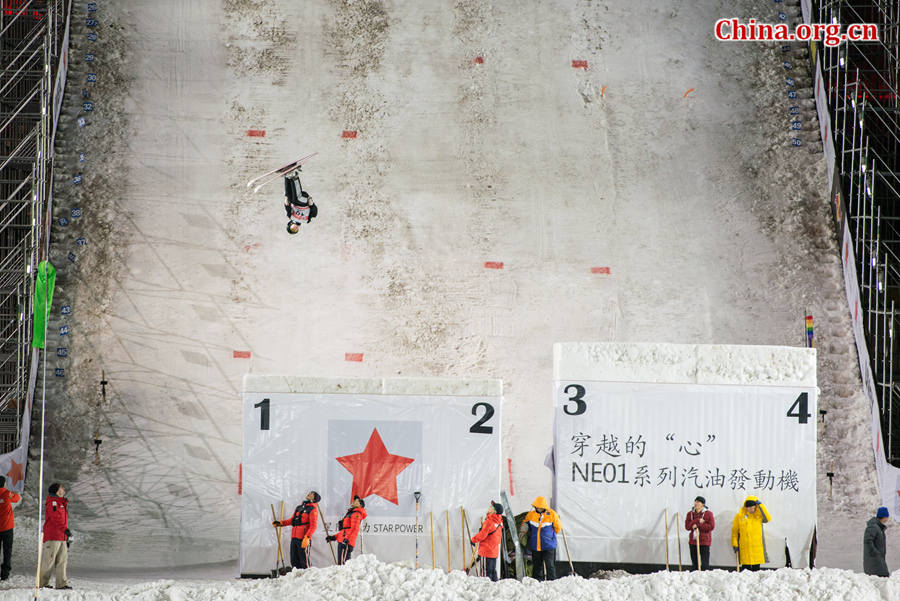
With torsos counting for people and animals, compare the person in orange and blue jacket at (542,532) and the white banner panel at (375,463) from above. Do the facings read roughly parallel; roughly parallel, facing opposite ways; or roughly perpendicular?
roughly parallel

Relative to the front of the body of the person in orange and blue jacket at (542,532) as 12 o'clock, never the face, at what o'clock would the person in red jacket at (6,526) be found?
The person in red jacket is roughly at 3 o'clock from the person in orange and blue jacket.

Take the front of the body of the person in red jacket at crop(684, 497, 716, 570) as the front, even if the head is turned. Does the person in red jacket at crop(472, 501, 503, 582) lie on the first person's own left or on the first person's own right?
on the first person's own right

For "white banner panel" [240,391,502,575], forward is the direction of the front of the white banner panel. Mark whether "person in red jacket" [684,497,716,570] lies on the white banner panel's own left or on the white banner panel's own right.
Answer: on the white banner panel's own left

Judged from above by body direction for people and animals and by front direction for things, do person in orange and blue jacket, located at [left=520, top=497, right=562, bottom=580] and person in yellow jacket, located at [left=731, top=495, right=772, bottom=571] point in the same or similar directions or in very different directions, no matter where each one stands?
same or similar directions

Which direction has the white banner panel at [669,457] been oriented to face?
toward the camera

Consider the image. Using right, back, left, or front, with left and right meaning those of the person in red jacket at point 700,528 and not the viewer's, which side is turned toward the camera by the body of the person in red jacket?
front

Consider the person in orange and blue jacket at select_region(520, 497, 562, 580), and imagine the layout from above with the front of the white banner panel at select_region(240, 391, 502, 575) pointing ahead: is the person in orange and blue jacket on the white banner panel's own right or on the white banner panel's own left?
on the white banner panel's own left

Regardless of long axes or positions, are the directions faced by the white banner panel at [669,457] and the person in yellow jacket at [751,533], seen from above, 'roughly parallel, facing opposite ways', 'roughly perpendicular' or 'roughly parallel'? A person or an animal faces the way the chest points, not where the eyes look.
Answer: roughly parallel

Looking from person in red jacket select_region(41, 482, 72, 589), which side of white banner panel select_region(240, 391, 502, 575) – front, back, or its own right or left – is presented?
right

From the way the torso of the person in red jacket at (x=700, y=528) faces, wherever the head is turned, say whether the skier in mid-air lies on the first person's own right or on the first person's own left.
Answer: on the first person's own right

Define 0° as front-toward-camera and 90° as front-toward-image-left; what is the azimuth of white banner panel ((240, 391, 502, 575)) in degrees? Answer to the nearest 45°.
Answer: approximately 0°
